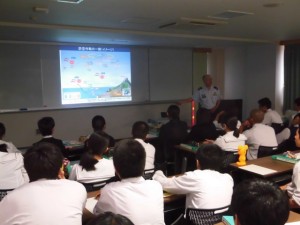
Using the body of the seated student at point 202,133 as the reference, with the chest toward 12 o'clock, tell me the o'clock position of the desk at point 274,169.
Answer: The desk is roughly at 5 o'clock from the seated student.

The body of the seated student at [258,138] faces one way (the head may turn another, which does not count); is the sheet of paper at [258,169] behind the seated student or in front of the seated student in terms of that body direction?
behind

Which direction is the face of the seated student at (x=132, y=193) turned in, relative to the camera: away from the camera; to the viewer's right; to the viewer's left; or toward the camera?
away from the camera

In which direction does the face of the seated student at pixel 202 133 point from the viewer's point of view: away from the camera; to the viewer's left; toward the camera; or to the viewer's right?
away from the camera

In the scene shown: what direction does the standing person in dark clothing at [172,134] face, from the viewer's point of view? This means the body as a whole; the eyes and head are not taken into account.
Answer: away from the camera

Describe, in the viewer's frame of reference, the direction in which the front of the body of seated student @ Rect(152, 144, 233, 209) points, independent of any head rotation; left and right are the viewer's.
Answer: facing away from the viewer and to the left of the viewer

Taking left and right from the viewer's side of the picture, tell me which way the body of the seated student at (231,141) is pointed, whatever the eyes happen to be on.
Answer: facing away from the viewer and to the left of the viewer

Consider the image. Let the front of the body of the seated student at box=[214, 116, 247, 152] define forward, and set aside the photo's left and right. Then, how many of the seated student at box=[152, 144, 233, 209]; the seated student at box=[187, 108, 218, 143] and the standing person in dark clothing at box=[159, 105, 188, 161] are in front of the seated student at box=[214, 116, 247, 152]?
2

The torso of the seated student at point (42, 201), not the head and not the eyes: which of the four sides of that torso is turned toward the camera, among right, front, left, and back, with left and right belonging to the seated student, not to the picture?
back

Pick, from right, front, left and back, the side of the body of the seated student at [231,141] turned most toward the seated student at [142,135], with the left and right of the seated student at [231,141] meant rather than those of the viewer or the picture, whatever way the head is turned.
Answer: left

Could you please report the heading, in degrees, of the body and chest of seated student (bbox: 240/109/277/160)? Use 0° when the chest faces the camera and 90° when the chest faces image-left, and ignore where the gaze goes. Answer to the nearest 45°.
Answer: approximately 135°

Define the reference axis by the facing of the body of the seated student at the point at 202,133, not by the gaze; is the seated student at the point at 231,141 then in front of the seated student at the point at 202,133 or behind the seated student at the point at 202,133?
behind

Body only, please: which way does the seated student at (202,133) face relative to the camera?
away from the camera
